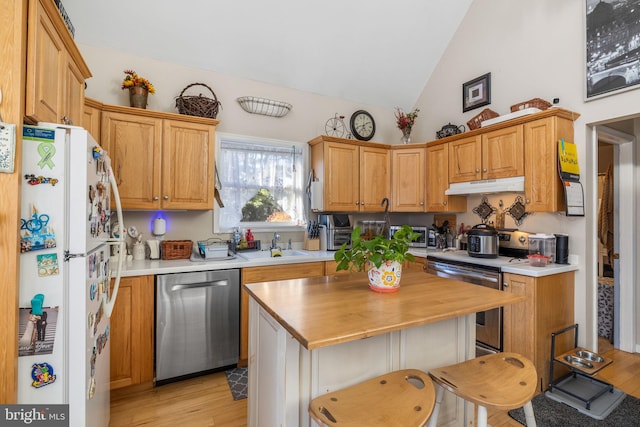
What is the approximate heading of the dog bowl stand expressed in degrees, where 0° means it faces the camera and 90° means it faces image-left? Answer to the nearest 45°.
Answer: approximately 315°

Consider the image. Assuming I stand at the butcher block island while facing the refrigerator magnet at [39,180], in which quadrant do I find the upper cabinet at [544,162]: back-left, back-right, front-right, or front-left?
back-right

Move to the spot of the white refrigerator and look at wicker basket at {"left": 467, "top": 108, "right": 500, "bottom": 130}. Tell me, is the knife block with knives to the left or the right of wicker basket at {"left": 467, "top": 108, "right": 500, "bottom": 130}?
left

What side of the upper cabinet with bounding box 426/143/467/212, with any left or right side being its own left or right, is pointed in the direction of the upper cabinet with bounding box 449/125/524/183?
left

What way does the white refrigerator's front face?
to the viewer's right
